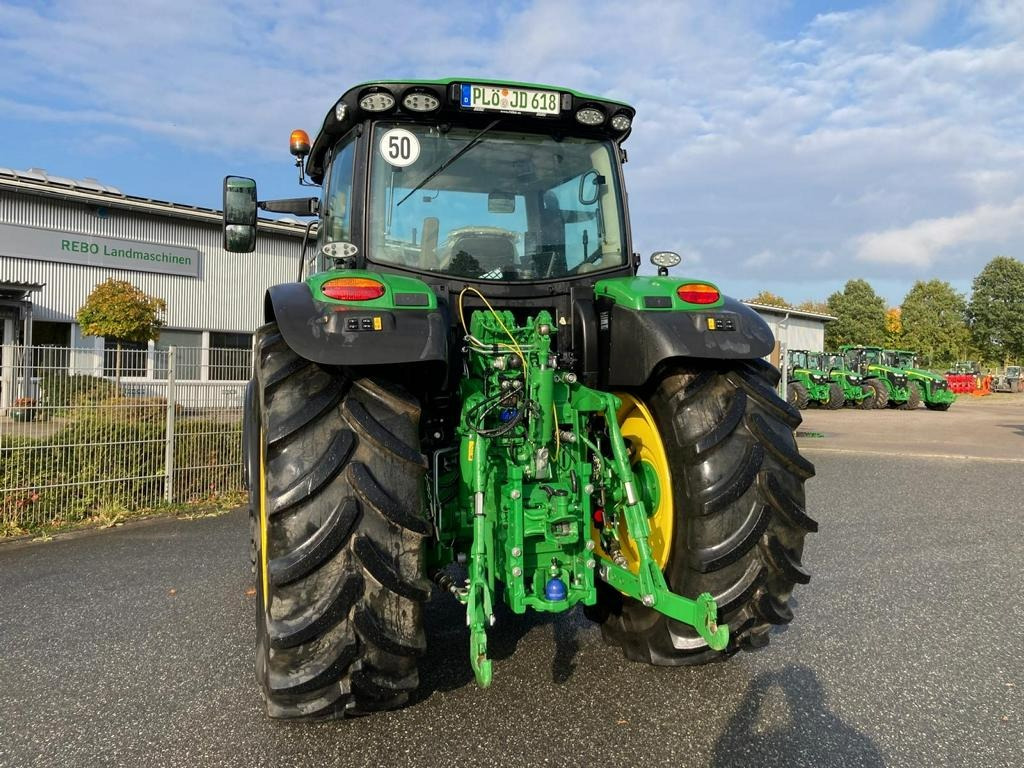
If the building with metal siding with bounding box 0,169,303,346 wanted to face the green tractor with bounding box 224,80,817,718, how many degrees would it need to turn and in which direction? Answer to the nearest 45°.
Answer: approximately 45° to its right

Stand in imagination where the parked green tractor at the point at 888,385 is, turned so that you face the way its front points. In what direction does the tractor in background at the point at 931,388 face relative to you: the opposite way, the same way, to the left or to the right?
the same way

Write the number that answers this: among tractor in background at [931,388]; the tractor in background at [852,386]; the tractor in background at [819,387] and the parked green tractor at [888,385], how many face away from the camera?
0

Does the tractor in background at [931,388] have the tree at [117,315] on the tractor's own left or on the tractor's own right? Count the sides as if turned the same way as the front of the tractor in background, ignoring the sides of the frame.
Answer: on the tractor's own right

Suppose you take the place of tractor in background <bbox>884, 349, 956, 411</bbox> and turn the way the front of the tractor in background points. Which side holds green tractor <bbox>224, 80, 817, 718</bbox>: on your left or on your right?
on your right

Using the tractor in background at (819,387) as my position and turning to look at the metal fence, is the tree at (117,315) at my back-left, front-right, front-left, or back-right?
front-right

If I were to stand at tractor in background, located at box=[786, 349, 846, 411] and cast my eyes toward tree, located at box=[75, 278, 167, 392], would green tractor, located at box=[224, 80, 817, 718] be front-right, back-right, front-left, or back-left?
front-left

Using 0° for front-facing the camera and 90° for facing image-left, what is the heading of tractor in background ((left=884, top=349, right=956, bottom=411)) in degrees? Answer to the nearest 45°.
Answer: approximately 315°

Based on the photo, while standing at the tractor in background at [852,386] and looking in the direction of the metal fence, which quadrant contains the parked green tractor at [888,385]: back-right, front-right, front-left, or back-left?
back-left

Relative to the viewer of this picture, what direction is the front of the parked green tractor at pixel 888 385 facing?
facing the viewer and to the right of the viewer

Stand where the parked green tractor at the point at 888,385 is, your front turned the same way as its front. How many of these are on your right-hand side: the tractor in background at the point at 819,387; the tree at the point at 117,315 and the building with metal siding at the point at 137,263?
3

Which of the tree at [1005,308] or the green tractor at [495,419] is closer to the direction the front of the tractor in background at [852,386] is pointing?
the green tractor

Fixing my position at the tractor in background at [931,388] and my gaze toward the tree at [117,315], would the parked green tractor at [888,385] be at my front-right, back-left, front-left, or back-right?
front-right

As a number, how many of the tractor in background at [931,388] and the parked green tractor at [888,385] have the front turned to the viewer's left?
0

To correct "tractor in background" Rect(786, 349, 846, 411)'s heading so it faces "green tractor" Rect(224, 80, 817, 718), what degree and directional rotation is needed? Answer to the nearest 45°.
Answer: approximately 45° to its right

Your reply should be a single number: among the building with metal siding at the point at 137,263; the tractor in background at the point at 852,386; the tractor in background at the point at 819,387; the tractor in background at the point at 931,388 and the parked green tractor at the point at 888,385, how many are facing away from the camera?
0
